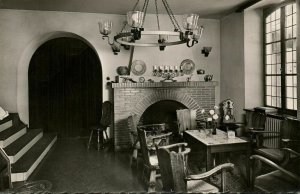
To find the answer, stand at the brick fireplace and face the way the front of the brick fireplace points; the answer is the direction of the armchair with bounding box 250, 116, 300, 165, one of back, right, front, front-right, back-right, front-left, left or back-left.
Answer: front-left

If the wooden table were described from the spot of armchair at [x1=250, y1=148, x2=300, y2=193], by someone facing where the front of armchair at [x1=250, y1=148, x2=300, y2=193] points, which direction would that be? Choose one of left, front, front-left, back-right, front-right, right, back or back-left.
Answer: front

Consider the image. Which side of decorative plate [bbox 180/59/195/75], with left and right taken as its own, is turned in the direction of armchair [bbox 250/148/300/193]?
front

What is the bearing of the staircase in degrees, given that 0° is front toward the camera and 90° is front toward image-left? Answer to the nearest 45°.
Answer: approximately 315°

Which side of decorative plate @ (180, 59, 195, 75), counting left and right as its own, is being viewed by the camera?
front

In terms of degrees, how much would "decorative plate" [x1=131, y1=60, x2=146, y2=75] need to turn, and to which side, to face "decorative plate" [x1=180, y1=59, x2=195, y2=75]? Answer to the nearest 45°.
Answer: approximately 90° to its left

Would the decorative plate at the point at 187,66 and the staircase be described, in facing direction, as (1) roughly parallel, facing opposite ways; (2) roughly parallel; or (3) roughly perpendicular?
roughly perpendicular

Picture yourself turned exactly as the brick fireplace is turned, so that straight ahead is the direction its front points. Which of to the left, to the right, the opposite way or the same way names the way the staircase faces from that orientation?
to the left

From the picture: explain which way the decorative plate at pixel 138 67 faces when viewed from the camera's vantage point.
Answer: facing the viewer

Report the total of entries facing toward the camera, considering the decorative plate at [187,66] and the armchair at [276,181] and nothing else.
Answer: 1

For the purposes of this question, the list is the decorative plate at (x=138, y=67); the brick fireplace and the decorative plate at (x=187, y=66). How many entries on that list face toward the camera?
3

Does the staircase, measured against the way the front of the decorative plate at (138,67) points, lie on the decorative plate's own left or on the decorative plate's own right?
on the decorative plate's own right

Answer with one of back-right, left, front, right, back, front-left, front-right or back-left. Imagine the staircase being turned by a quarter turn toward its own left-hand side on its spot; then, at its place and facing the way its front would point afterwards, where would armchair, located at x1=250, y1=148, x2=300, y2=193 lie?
right

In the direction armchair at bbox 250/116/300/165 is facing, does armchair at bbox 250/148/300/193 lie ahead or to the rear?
ahead
